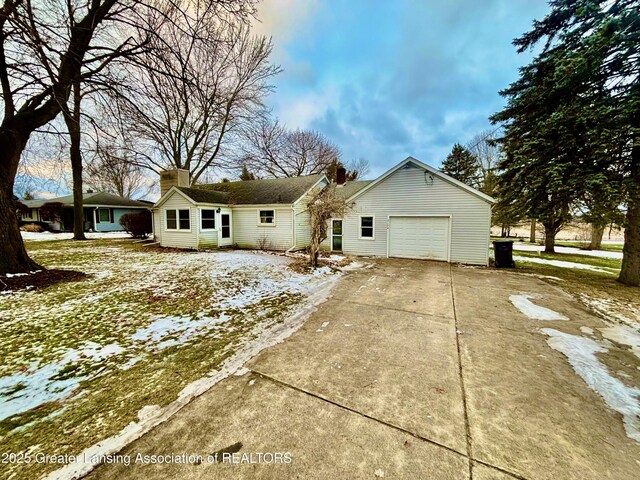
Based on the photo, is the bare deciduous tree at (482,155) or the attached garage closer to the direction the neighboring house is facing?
the attached garage

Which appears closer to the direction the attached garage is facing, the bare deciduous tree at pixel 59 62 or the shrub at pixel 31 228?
the bare deciduous tree

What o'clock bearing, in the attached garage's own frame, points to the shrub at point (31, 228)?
The shrub is roughly at 3 o'clock from the attached garage.

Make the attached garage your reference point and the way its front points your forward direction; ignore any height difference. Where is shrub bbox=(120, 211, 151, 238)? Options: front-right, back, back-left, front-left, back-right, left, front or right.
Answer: right

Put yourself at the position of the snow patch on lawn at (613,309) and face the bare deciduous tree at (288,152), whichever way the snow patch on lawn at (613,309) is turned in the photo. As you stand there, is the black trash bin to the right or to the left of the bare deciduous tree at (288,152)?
right

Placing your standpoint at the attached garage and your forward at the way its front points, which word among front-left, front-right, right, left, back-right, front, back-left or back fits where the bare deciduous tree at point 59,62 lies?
front-right

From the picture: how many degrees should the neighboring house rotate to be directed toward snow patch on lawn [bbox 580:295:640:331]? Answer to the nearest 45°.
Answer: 0° — it already faces it

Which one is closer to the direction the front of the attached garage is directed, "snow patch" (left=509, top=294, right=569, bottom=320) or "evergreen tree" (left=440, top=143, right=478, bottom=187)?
the snow patch

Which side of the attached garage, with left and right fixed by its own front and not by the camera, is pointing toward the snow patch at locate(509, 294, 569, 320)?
front

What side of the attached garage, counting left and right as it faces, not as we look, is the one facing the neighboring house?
right

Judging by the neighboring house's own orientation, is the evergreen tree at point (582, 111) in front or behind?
in front

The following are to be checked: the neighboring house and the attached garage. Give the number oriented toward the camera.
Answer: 2

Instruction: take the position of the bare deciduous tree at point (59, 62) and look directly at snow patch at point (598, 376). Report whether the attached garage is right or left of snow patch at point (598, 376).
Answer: left
